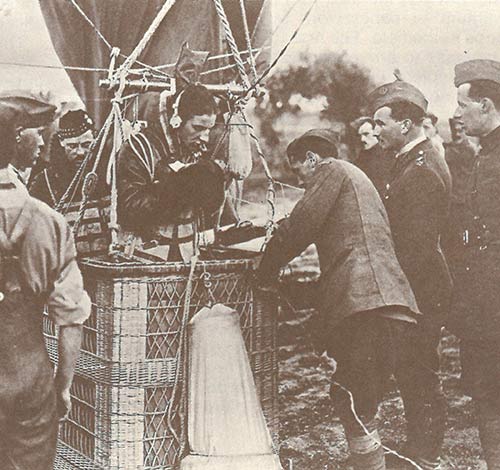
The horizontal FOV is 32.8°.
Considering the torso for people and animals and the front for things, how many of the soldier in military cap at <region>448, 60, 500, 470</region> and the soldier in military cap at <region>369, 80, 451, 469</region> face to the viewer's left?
2

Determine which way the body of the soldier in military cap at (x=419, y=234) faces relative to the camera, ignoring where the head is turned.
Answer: to the viewer's left

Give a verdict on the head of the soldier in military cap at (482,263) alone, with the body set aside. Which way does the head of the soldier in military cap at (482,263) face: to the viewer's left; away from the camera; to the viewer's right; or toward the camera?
to the viewer's left

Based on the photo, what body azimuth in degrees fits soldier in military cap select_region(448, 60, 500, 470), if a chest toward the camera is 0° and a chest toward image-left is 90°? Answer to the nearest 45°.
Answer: approximately 90°

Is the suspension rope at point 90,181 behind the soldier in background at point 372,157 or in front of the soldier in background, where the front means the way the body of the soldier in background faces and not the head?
in front

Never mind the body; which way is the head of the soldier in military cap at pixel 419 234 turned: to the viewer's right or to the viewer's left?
to the viewer's left
